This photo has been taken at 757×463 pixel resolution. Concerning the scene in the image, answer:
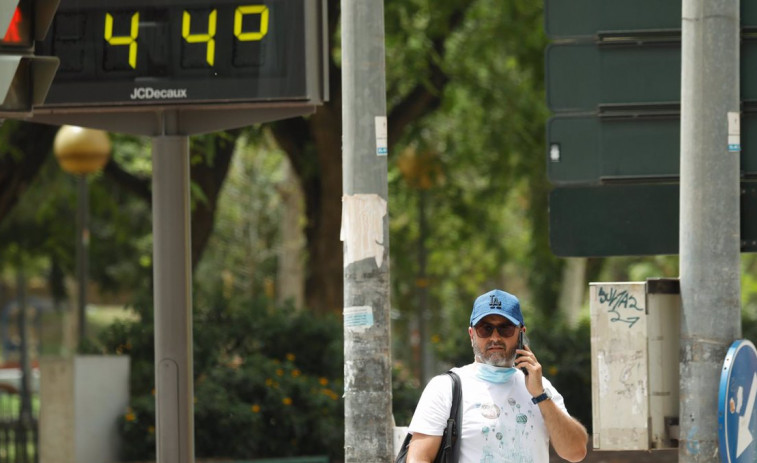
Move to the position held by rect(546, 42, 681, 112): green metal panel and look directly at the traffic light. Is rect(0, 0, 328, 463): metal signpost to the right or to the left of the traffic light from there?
right

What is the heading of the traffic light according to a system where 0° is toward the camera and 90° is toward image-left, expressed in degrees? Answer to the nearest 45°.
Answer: approximately 315°

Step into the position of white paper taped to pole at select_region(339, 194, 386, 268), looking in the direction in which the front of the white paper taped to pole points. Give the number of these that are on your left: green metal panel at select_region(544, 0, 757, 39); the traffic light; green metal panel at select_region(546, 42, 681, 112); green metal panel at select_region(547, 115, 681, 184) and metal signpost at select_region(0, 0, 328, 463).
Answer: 3

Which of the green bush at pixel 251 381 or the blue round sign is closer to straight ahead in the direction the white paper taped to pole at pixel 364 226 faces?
the blue round sign

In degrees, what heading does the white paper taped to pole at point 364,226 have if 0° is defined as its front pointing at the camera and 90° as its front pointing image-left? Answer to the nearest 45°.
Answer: approximately 0°

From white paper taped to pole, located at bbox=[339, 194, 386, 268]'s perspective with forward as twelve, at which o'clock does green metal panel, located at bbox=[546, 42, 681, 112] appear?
The green metal panel is roughly at 9 o'clock from the white paper taped to pole.

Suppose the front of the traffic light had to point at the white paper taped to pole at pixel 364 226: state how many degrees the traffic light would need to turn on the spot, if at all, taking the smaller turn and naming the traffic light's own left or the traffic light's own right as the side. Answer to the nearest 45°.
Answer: approximately 45° to the traffic light's own left

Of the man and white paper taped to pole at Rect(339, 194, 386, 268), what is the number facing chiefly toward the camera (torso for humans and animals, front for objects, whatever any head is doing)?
2
